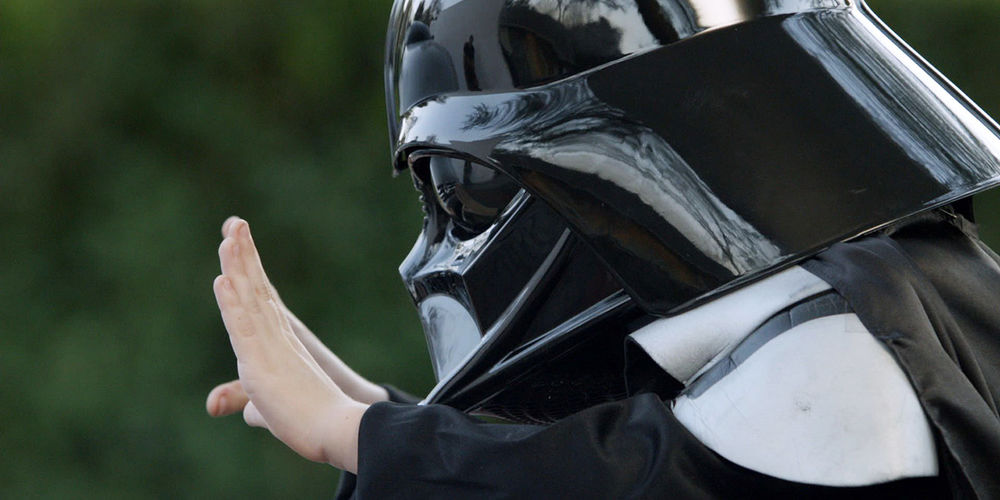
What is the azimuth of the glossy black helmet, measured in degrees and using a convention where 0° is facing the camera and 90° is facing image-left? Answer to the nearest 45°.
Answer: approximately 90°

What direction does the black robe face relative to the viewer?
to the viewer's left

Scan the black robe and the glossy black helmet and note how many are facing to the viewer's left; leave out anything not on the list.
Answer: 2
